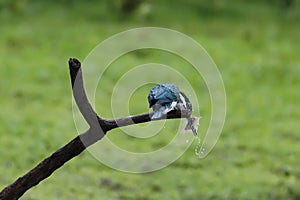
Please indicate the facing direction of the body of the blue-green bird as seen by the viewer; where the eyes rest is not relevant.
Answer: to the viewer's right
